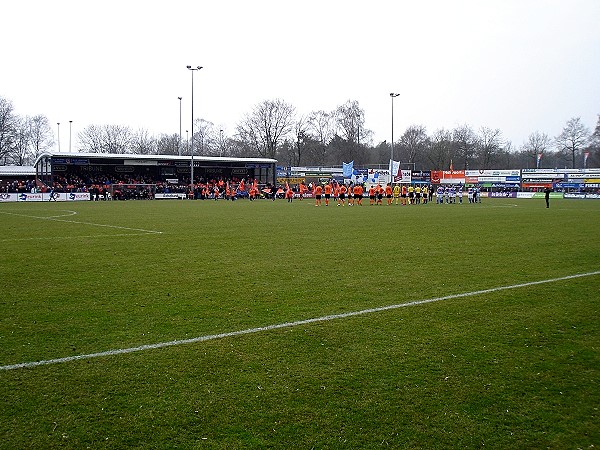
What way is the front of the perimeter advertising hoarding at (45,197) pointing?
toward the camera
